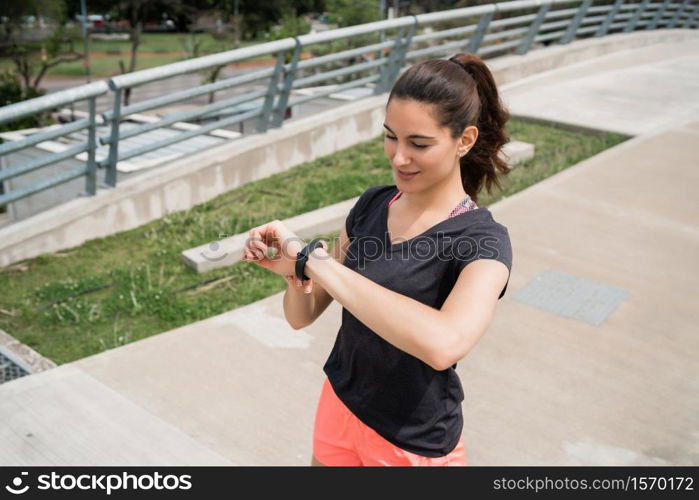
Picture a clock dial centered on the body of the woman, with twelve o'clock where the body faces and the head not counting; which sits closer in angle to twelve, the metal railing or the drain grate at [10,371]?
the drain grate

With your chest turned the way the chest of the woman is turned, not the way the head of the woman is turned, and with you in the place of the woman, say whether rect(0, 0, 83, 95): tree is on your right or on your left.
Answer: on your right

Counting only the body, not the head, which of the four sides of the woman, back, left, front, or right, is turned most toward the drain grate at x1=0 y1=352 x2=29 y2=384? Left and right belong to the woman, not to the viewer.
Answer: right

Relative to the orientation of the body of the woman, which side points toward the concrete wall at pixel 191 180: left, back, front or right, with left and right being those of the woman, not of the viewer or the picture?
right

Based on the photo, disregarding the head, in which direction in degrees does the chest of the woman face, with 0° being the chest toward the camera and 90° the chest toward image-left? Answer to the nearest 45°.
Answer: approximately 45°

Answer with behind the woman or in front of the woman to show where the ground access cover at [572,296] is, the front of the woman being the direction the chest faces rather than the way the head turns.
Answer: behind

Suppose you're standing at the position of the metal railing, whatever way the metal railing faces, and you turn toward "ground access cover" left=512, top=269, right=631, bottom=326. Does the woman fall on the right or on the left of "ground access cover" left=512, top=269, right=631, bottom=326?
right
